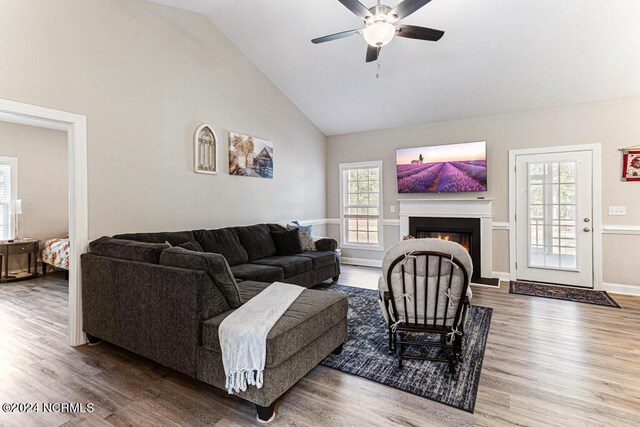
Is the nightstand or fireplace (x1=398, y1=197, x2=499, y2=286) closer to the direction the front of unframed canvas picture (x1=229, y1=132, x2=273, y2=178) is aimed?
the fireplace

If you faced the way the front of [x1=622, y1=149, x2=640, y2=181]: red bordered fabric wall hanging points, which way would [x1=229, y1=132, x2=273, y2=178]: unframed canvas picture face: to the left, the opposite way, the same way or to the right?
to the left

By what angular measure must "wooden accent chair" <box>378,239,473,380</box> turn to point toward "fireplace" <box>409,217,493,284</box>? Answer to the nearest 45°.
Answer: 0° — it already faces it

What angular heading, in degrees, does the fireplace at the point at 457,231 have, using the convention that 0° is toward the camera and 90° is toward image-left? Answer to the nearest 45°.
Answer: approximately 0°

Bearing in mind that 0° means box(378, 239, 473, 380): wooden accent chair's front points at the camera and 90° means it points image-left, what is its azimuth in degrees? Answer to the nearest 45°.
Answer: approximately 180°

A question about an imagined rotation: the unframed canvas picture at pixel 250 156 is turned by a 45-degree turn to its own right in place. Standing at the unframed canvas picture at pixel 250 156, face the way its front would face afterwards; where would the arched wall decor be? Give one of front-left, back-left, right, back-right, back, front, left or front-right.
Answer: front-right

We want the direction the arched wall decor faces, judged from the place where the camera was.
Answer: facing the viewer and to the right of the viewer

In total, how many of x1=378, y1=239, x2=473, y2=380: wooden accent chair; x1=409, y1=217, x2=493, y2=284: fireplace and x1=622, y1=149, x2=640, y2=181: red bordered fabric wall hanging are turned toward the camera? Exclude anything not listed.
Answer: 2

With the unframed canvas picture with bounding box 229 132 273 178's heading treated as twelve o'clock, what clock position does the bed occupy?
The bed is roughly at 5 o'clock from the unframed canvas picture.

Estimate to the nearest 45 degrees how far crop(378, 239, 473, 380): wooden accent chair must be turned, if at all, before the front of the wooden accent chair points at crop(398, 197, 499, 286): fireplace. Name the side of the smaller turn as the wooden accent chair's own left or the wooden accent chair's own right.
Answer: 0° — it already faces it

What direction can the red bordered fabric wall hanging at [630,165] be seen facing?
toward the camera

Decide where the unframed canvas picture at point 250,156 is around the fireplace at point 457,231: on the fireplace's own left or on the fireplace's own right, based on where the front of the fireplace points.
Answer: on the fireplace's own right

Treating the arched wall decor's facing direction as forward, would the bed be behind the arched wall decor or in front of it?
behind

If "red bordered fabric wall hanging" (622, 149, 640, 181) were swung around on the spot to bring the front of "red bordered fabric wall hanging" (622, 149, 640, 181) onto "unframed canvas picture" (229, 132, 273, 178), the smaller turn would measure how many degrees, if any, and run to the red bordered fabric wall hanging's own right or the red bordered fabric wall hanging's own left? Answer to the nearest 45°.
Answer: approximately 45° to the red bordered fabric wall hanging's own right

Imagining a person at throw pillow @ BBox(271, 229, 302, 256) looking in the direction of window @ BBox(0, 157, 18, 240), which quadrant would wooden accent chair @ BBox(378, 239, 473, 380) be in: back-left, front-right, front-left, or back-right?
back-left

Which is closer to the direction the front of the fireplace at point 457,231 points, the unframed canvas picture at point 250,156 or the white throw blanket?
the white throw blanket

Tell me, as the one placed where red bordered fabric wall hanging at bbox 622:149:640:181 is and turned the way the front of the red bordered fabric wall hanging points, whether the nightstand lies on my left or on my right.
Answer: on my right

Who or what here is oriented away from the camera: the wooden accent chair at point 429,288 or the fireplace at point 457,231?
the wooden accent chair

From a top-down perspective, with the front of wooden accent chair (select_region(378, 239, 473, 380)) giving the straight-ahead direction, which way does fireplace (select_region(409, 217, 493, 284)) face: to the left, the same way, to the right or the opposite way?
the opposite way

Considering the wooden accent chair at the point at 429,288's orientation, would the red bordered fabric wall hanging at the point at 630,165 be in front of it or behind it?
in front

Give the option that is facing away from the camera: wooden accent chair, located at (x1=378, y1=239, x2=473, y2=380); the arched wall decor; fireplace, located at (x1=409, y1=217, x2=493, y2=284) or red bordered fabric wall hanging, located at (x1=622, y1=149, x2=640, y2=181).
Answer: the wooden accent chair
